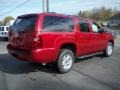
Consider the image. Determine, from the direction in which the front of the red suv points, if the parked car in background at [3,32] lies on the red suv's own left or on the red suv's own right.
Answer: on the red suv's own left

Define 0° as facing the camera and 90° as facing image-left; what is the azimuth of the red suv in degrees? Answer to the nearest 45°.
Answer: approximately 225°
